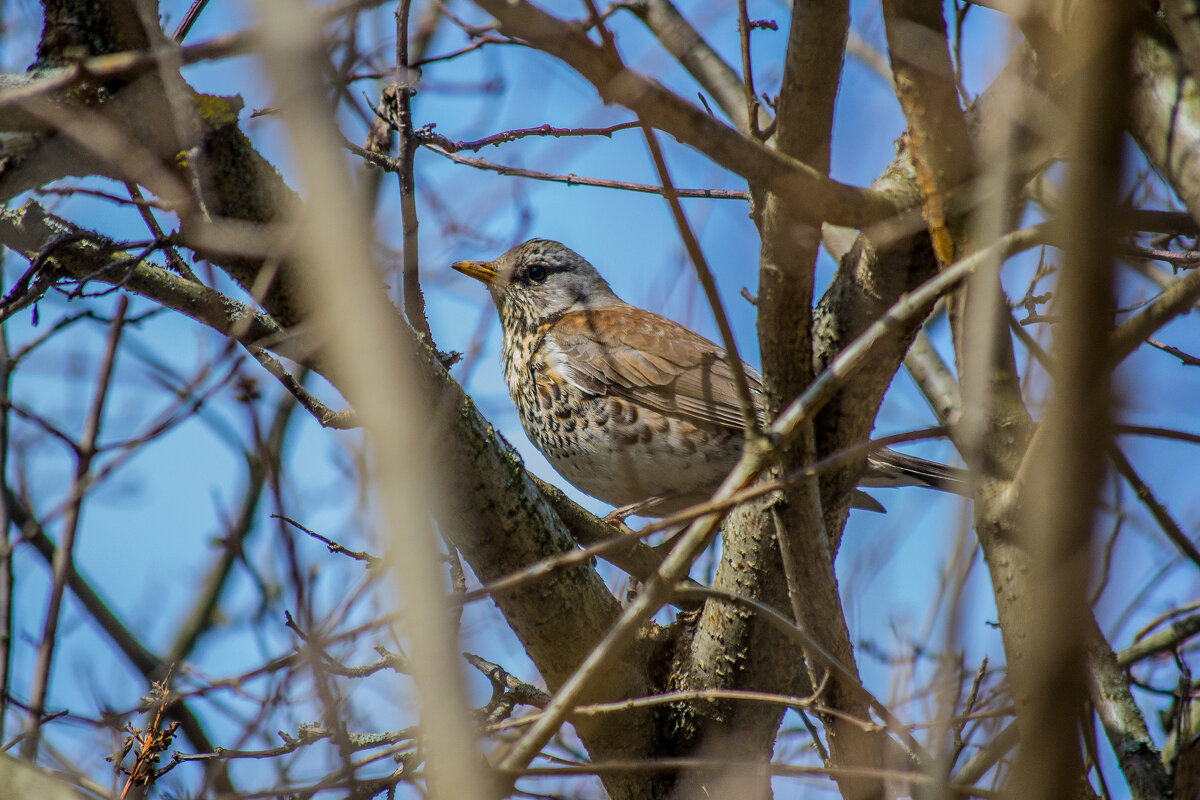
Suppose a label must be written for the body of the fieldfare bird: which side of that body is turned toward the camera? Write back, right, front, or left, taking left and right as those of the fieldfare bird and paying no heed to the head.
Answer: left
